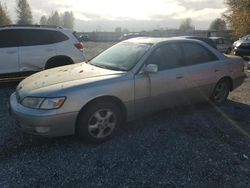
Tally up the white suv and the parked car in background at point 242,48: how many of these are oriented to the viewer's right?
0

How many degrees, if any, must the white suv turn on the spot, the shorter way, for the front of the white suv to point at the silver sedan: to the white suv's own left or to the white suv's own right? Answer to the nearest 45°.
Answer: approximately 90° to the white suv's own left

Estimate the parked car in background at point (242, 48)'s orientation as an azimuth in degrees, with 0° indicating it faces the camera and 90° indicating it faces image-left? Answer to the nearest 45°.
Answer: approximately 45°

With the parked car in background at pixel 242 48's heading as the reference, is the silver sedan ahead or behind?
ahead

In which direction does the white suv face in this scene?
to the viewer's left

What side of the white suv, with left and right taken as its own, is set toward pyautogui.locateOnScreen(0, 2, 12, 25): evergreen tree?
right

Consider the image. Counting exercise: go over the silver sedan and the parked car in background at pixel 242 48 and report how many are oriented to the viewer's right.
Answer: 0

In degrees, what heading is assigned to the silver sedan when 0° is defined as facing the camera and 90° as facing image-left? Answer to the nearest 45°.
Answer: approximately 45°

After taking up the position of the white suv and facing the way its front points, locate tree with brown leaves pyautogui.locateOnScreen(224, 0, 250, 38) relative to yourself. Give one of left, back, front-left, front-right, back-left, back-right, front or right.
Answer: back-right

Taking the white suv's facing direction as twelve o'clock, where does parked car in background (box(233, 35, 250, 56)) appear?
The parked car in background is roughly at 5 o'clock from the white suv.

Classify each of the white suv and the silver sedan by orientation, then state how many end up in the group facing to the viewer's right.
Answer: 0
